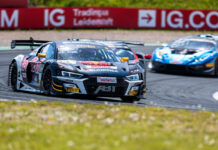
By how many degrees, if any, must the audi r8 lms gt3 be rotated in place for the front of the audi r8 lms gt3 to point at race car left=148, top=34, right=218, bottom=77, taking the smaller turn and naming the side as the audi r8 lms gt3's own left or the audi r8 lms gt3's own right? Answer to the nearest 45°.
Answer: approximately 90° to the audi r8 lms gt3's own left

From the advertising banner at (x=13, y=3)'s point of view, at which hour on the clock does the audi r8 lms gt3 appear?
The audi r8 lms gt3 is roughly at 12 o'clock from the advertising banner.

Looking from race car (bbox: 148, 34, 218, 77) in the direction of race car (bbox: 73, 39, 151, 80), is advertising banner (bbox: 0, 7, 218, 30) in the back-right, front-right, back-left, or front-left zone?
back-right

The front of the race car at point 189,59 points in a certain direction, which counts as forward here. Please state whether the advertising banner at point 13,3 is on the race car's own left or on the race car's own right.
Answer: on the race car's own right

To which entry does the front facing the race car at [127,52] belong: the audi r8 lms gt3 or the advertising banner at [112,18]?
the advertising banner

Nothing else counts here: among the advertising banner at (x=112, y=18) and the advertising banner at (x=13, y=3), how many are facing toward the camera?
2

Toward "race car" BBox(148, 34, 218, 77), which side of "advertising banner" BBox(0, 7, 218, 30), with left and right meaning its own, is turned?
front

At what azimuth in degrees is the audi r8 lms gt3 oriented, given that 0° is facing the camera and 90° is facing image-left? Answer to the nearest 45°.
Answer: approximately 315°

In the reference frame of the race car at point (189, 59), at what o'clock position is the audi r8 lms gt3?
The audi r8 lms gt3 is roughly at 11 o'clock from the race car.

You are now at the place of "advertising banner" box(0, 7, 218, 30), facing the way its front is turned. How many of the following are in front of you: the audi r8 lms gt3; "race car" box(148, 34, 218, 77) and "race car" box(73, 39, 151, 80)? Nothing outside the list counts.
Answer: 3

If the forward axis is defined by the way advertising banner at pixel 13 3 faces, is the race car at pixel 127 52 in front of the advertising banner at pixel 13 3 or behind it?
in front

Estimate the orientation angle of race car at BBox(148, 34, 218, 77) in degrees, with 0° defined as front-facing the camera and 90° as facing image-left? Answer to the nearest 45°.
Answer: approximately 45°
